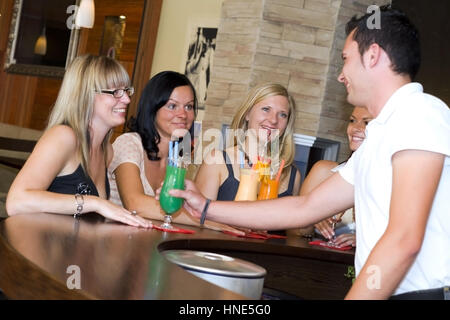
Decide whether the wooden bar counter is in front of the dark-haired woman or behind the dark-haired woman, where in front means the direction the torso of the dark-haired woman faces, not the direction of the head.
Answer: in front

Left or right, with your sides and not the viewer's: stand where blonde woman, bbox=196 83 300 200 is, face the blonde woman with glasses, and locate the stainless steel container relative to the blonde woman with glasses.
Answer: left

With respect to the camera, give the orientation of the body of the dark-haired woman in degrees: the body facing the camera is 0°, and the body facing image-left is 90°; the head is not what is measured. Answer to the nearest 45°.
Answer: approximately 315°

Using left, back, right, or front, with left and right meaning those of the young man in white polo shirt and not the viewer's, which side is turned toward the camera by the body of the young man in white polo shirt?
left

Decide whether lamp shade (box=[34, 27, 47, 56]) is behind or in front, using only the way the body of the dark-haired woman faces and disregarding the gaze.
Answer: behind

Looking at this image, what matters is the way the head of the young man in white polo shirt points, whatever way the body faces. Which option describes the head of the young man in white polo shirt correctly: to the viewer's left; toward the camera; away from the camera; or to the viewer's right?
to the viewer's left

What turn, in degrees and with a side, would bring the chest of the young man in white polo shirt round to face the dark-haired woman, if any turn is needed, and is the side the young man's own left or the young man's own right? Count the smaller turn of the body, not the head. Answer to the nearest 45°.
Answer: approximately 45° to the young man's own right

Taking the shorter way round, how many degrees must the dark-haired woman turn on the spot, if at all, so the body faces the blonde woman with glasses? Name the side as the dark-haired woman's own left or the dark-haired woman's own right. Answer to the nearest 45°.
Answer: approximately 45° to the dark-haired woman's own right

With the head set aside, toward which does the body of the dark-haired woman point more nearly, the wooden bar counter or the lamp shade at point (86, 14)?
the wooden bar counter

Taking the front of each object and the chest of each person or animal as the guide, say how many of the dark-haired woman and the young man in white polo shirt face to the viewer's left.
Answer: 1
